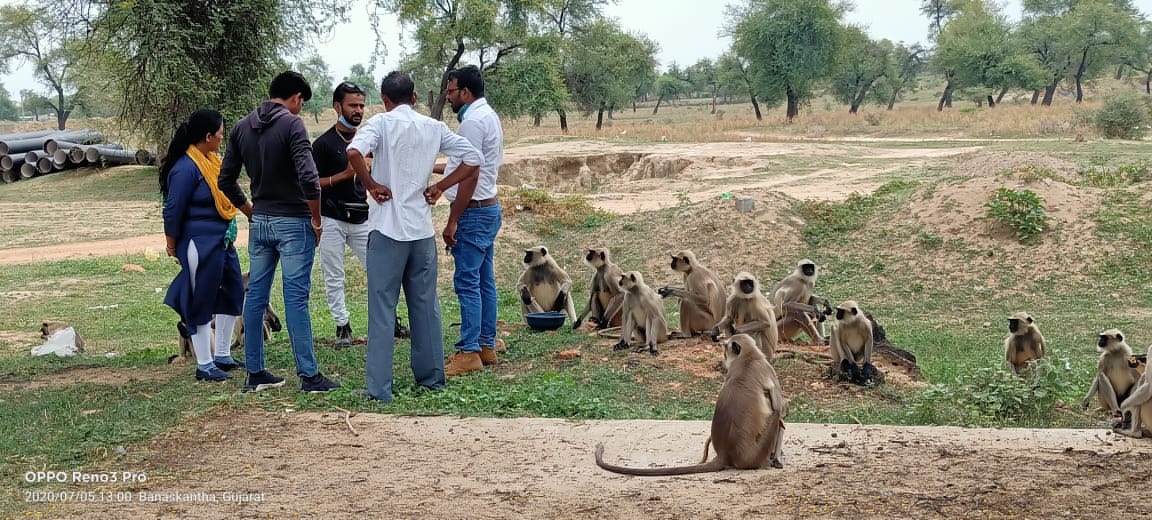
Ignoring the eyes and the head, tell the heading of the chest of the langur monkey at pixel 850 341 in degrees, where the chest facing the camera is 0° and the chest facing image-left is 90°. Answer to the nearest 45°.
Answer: approximately 0°

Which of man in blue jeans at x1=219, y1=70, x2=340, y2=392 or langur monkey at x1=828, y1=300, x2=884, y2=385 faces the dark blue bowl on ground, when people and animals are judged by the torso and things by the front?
the man in blue jeans

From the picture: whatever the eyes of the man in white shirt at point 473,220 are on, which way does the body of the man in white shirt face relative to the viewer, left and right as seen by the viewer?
facing to the left of the viewer

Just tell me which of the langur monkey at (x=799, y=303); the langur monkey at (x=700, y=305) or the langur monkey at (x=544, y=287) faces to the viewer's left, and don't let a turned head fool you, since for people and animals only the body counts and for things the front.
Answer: the langur monkey at (x=700, y=305)

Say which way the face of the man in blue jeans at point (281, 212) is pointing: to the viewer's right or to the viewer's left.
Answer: to the viewer's right

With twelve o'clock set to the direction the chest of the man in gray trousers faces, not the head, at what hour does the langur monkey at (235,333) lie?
The langur monkey is roughly at 11 o'clock from the man in gray trousers.

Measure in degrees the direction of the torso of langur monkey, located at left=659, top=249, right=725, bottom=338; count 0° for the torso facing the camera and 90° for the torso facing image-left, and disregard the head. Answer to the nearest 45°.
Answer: approximately 90°

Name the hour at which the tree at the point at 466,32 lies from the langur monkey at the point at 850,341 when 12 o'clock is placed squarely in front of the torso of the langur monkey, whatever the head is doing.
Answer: The tree is roughly at 5 o'clock from the langur monkey.

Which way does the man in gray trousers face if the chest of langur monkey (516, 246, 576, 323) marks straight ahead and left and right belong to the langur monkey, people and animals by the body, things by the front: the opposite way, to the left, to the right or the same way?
the opposite way

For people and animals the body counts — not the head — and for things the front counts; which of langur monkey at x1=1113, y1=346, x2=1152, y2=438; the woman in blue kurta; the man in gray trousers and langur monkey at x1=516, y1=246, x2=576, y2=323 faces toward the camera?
langur monkey at x1=516, y1=246, x2=576, y2=323

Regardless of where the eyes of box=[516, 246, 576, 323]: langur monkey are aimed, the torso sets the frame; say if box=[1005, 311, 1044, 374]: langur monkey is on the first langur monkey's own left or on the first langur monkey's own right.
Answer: on the first langur monkey's own left
